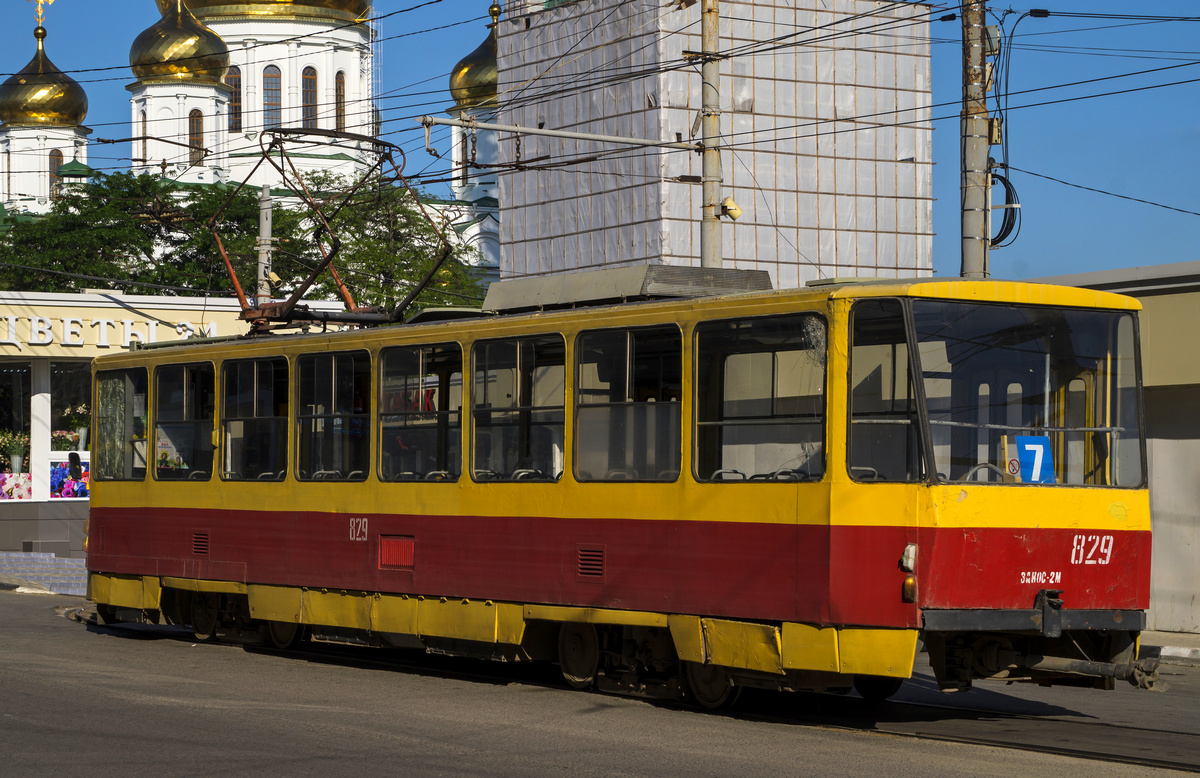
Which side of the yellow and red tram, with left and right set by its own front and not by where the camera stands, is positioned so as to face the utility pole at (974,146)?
right

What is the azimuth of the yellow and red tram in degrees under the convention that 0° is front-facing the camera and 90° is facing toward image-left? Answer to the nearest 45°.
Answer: approximately 135°

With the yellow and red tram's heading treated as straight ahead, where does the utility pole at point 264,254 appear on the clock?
The utility pole is roughly at 1 o'clock from the yellow and red tram.

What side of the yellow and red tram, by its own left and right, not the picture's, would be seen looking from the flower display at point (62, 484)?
front

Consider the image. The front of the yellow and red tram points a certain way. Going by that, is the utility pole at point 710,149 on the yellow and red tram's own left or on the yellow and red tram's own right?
on the yellow and red tram's own right
